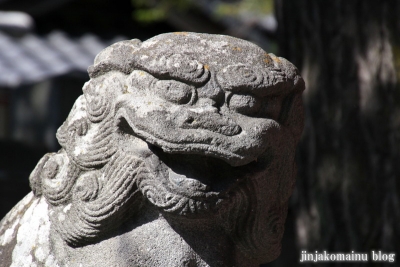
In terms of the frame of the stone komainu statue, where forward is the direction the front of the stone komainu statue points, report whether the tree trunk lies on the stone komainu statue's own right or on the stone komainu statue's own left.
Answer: on the stone komainu statue's own left

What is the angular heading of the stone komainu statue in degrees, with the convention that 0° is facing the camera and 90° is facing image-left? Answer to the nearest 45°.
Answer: approximately 315°
